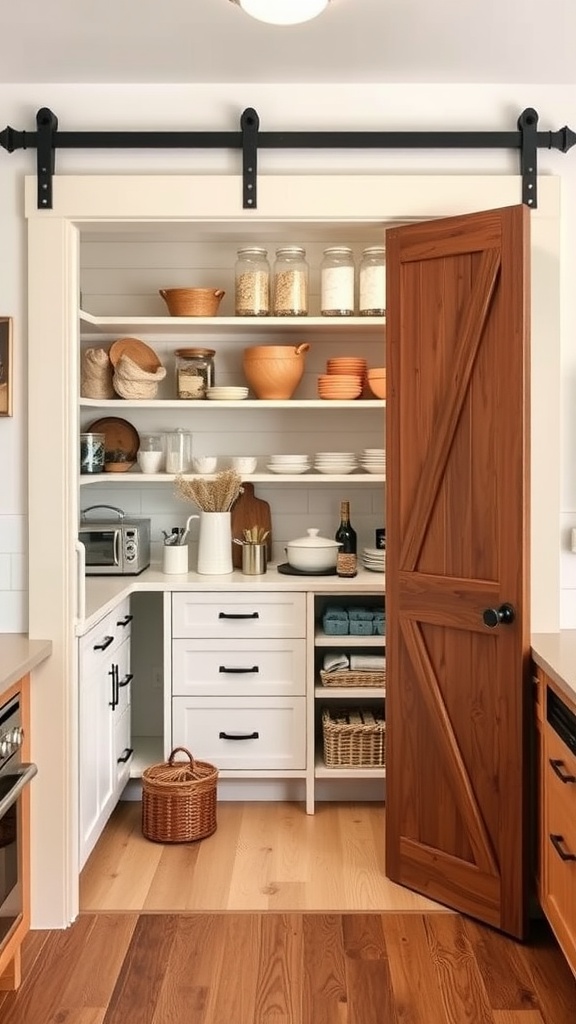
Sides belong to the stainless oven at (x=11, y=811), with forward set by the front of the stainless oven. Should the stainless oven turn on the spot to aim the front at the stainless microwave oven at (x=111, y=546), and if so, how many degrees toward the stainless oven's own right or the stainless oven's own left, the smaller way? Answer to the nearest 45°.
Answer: approximately 90° to the stainless oven's own left

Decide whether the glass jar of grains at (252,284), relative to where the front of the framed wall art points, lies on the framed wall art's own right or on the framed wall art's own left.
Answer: on the framed wall art's own left

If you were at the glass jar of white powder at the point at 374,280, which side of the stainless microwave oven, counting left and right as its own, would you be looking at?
left

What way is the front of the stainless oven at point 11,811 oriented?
to the viewer's right

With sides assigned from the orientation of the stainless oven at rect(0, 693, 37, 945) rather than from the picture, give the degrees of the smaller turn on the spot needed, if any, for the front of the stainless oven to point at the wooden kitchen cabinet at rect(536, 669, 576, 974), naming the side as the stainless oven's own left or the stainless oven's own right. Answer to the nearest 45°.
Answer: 0° — it already faces it

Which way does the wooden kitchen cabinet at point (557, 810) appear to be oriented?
to the viewer's left
